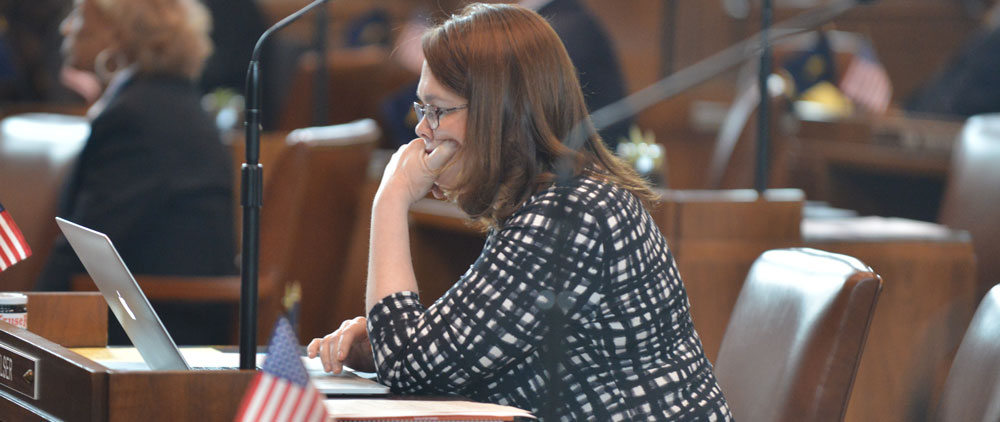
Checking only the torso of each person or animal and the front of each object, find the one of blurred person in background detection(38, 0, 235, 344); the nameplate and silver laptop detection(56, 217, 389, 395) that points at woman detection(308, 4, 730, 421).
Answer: the silver laptop

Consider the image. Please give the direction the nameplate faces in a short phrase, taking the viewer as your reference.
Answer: facing the viewer and to the left of the viewer

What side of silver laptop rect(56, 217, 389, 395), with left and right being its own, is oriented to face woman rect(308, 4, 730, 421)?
front

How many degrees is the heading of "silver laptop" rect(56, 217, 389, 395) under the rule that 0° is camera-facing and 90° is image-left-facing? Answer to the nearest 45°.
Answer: approximately 270°

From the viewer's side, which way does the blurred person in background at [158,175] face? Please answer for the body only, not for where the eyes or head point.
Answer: to the viewer's left

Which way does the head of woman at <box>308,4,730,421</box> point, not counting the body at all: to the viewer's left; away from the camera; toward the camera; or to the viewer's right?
to the viewer's left

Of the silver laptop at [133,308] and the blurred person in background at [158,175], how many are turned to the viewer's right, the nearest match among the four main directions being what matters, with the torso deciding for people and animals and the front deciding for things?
1

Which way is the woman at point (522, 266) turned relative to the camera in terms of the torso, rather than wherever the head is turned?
to the viewer's left

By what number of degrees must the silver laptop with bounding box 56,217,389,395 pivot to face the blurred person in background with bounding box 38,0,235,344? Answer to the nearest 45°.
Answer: approximately 90° to its left
